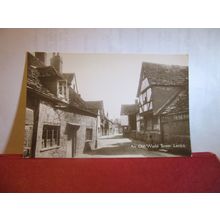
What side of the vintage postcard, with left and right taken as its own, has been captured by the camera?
front
